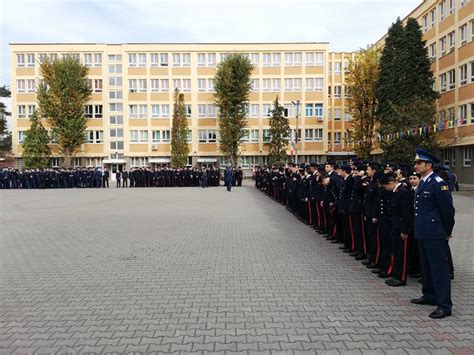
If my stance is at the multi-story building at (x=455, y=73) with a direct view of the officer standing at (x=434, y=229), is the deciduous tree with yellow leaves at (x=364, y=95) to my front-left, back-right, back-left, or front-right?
back-right

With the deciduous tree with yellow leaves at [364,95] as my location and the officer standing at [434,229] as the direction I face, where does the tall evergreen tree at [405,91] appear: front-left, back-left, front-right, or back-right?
front-left

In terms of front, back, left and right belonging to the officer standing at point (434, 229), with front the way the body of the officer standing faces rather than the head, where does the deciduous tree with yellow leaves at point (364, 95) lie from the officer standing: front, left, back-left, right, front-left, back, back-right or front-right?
back-right

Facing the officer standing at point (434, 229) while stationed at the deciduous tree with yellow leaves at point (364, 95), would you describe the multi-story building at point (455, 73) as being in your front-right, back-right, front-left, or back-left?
front-left

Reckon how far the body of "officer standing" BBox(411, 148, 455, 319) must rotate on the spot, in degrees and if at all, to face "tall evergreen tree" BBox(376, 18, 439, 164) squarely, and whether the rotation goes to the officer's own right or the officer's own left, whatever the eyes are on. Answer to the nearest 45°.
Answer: approximately 135° to the officer's own right

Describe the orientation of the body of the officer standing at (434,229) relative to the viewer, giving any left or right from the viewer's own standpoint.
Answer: facing the viewer and to the left of the viewer

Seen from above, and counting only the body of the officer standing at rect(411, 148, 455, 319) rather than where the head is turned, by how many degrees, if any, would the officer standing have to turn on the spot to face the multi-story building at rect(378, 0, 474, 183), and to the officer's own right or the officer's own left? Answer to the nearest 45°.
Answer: approximately 135° to the officer's own right
